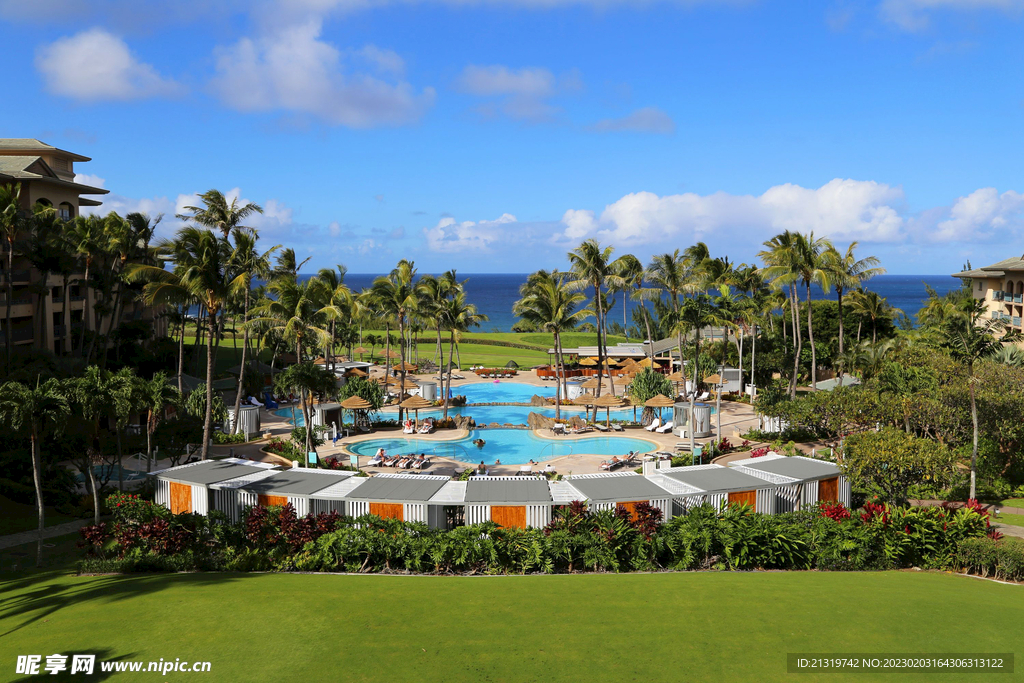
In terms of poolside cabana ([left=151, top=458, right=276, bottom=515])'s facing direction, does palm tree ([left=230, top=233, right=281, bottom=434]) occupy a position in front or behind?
in front

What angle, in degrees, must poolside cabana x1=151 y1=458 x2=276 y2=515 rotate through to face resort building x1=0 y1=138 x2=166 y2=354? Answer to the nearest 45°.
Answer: approximately 45° to its left

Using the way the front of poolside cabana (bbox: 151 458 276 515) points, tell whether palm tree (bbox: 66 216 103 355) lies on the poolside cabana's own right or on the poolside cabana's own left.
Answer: on the poolside cabana's own left

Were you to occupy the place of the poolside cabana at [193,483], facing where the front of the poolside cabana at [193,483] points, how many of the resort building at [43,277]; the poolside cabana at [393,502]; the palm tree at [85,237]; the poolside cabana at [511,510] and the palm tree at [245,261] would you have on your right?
2

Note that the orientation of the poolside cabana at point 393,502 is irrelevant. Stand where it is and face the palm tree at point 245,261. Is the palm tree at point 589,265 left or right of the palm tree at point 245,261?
right

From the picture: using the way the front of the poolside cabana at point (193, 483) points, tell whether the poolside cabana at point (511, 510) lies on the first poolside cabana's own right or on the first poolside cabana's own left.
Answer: on the first poolside cabana's own right

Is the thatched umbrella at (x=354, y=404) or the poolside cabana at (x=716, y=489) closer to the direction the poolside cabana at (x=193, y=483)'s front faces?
the thatched umbrella

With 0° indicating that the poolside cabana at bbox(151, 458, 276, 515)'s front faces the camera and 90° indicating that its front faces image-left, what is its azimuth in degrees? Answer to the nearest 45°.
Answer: approximately 225°

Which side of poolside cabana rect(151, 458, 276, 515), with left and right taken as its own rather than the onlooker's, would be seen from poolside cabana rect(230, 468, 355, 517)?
right

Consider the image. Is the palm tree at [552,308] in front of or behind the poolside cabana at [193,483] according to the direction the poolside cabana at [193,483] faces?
in front
